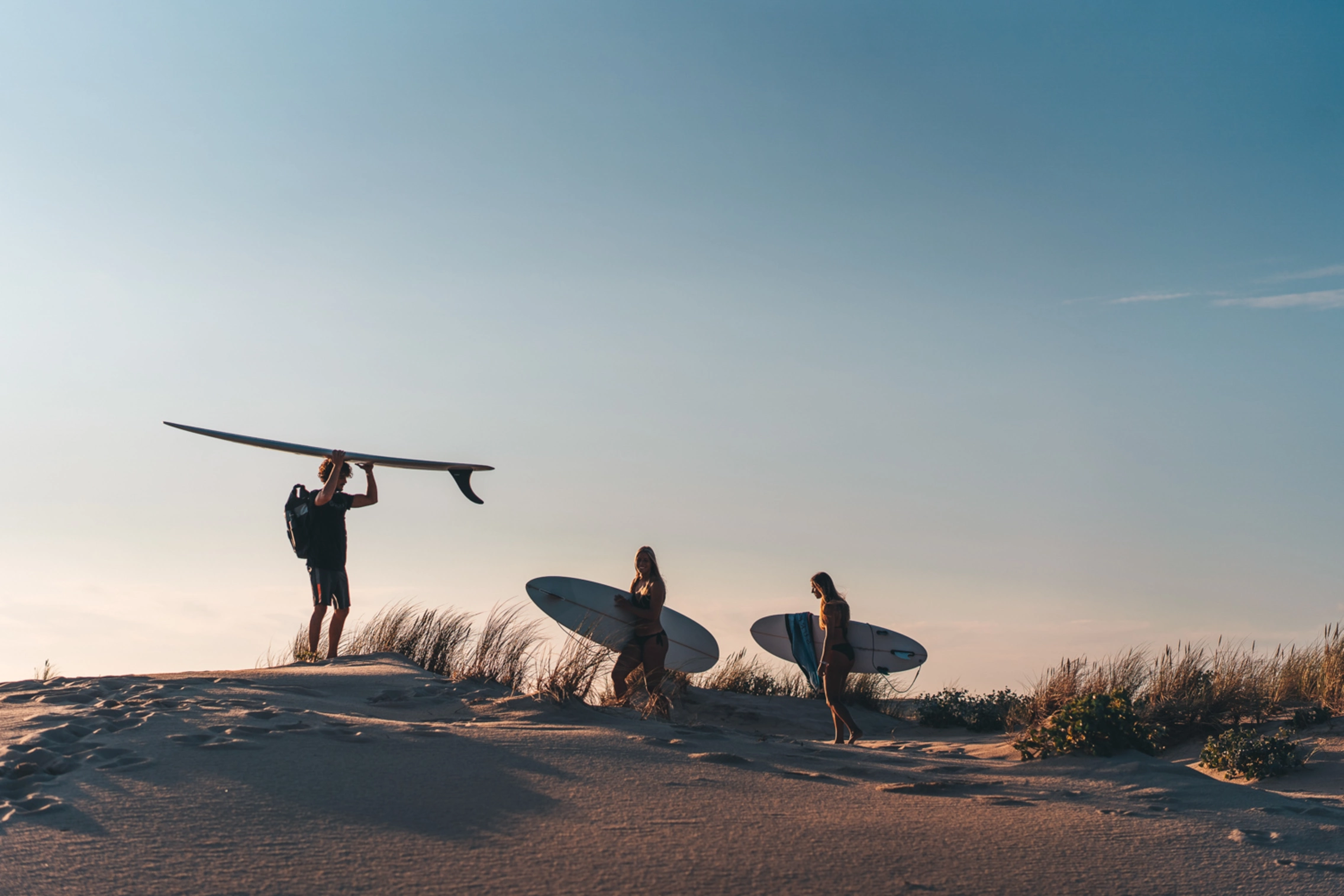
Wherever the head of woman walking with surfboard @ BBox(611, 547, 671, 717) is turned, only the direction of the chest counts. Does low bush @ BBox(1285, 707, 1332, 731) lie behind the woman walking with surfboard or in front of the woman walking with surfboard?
behind

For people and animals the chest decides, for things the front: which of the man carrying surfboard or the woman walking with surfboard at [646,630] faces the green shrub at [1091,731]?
the man carrying surfboard

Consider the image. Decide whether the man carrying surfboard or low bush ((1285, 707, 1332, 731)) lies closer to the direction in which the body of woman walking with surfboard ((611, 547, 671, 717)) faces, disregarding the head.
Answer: the man carrying surfboard

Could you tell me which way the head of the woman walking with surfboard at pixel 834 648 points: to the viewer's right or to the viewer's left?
to the viewer's left

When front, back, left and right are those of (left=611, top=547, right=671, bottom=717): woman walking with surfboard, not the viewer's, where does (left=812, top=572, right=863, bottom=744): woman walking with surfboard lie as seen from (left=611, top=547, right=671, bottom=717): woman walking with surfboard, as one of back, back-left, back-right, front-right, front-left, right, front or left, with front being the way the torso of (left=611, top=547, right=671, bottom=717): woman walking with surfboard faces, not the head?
back-left

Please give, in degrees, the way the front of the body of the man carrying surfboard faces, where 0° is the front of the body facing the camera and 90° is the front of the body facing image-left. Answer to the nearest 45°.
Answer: approximately 315°

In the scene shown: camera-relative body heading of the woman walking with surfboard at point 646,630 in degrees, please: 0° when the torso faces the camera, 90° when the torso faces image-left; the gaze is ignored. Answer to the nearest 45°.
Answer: approximately 45°

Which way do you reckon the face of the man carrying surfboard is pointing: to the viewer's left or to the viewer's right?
to the viewer's right

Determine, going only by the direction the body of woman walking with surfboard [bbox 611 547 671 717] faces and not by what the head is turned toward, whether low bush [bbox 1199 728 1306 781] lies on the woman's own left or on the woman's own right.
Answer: on the woman's own left
